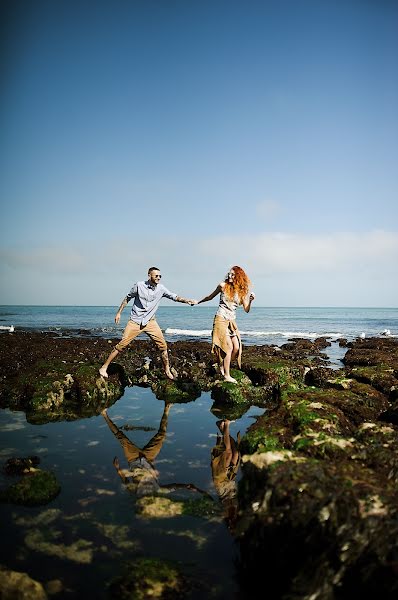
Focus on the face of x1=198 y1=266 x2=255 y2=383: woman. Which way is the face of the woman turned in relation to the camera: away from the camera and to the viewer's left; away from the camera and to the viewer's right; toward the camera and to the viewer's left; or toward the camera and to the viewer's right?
toward the camera and to the viewer's left

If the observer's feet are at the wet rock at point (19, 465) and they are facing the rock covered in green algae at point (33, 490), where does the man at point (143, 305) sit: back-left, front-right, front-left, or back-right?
back-left

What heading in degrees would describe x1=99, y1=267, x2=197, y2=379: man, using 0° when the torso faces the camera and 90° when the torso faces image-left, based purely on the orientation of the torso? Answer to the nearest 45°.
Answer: approximately 0°

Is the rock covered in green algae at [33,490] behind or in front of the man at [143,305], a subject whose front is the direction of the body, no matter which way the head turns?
in front

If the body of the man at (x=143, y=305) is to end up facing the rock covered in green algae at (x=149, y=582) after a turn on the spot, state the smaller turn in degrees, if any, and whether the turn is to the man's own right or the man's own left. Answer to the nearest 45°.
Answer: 0° — they already face it
